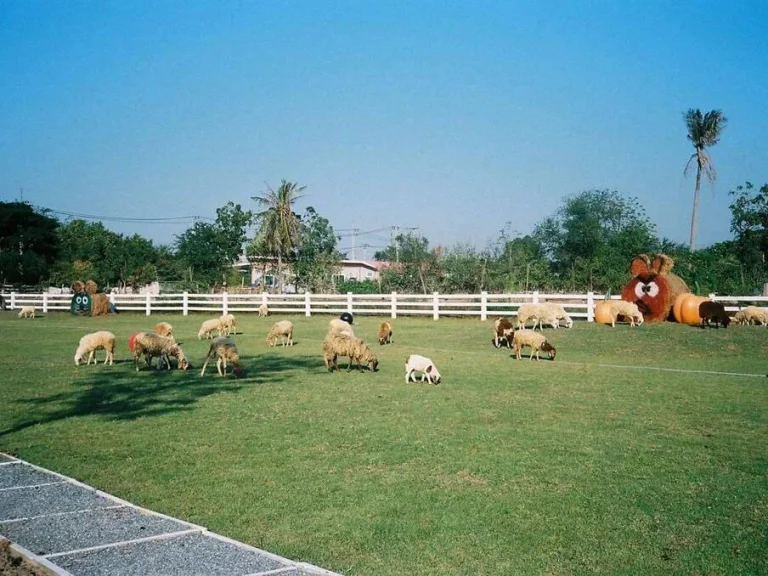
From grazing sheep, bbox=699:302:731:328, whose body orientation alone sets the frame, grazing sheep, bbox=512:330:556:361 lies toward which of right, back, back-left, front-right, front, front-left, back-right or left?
back-right

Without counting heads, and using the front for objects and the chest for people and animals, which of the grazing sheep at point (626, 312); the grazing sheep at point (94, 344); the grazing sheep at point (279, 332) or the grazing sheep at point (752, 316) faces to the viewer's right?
the grazing sheep at point (626, 312)

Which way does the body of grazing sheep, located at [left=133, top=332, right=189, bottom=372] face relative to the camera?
to the viewer's right

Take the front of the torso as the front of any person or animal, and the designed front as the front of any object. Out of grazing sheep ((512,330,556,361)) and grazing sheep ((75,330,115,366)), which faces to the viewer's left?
grazing sheep ((75,330,115,366))

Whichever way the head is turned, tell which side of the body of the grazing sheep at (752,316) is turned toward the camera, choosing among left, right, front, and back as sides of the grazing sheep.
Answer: left

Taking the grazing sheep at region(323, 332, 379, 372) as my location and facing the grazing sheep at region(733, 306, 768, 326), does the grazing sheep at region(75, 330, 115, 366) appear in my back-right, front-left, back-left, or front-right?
back-left

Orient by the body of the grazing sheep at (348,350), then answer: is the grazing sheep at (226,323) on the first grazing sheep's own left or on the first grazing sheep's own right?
on the first grazing sheep's own left

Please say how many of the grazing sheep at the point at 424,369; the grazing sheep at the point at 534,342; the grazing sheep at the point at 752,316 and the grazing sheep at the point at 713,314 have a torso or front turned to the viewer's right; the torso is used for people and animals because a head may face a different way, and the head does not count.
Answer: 3

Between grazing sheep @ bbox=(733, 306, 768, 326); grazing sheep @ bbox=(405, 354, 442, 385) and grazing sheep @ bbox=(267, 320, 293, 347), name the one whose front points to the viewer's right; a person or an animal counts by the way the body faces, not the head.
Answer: grazing sheep @ bbox=(405, 354, 442, 385)

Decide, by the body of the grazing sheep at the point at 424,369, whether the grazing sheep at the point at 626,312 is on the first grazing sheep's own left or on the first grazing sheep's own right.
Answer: on the first grazing sheep's own left

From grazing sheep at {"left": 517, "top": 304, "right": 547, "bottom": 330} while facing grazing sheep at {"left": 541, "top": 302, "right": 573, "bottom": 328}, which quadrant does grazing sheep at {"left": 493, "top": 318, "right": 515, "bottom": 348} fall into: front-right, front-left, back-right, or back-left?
back-right

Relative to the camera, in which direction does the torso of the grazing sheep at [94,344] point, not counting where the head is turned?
to the viewer's left

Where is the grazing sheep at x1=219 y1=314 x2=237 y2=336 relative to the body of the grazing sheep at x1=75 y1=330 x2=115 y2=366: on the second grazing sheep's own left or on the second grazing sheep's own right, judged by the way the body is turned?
on the second grazing sheep's own right

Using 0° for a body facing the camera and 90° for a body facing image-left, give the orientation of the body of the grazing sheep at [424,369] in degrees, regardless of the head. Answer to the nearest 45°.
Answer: approximately 270°
